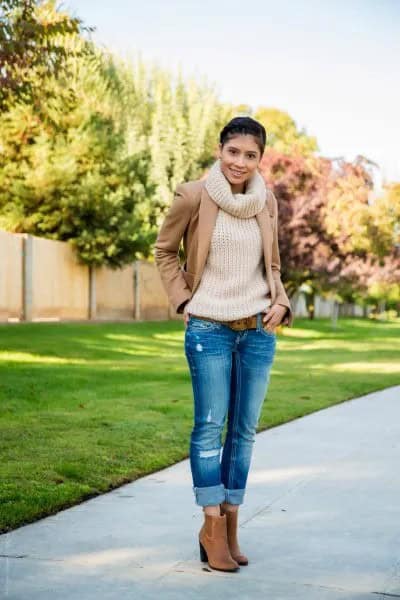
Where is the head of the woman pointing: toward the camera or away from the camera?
toward the camera

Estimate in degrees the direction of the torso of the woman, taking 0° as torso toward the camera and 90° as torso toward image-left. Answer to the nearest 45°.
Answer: approximately 315°

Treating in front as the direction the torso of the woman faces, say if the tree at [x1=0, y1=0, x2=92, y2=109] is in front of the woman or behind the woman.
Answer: behind
